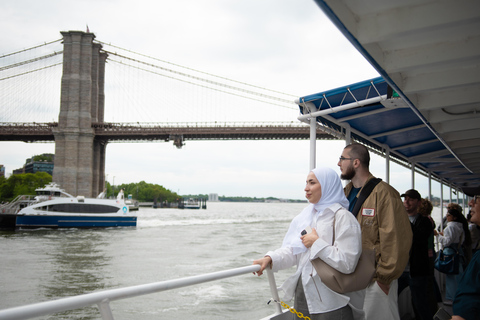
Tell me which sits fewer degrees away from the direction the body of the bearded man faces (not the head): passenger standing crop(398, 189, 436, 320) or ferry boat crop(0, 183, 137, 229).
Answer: the ferry boat

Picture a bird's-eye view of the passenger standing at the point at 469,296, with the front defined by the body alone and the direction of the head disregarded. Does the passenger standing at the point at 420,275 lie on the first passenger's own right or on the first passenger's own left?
on the first passenger's own right

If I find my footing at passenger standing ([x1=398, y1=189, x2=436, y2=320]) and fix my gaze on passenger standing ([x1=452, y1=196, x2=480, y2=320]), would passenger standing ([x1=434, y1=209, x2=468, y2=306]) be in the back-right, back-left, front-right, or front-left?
back-left

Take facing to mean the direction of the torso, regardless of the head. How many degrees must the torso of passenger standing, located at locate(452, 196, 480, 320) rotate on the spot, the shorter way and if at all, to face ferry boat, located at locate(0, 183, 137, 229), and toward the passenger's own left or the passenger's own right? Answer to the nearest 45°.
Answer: approximately 45° to the passenger's own right

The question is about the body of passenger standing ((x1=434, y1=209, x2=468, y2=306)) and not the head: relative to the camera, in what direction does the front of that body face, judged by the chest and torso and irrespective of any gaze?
to the viewer's left

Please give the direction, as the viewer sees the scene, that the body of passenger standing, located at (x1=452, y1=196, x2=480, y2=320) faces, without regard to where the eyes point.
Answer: to the viewer's left

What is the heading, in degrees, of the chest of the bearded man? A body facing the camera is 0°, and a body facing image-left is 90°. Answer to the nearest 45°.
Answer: approximately 90°
